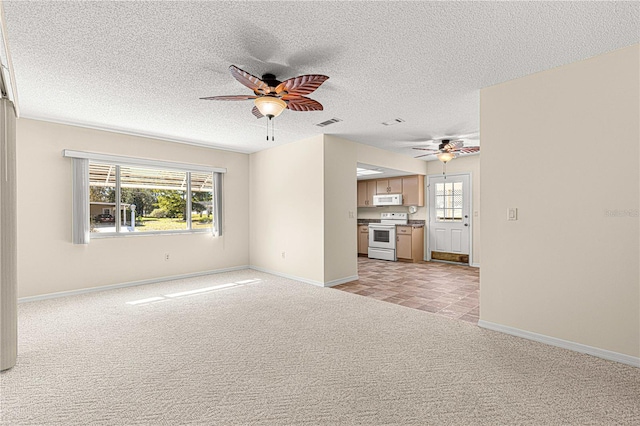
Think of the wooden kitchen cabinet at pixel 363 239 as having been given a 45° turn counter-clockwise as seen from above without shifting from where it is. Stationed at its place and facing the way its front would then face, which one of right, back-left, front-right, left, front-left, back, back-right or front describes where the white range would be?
front-left

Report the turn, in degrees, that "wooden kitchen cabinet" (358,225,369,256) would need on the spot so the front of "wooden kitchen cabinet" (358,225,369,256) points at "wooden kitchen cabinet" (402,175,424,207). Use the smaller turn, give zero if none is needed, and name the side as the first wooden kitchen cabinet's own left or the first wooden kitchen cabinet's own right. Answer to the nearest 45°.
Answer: approximately 90° to the first wooden kitchen cabinet's own left

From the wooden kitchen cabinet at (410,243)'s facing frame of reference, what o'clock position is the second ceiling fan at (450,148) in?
The second ceiling fan is roughly at 10 o'clock from the wooden kitchen cabinet.

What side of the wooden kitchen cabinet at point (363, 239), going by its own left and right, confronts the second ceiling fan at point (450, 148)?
left

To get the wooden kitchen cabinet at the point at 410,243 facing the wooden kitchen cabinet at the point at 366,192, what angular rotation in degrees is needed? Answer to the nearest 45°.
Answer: approximately 90° to its right
